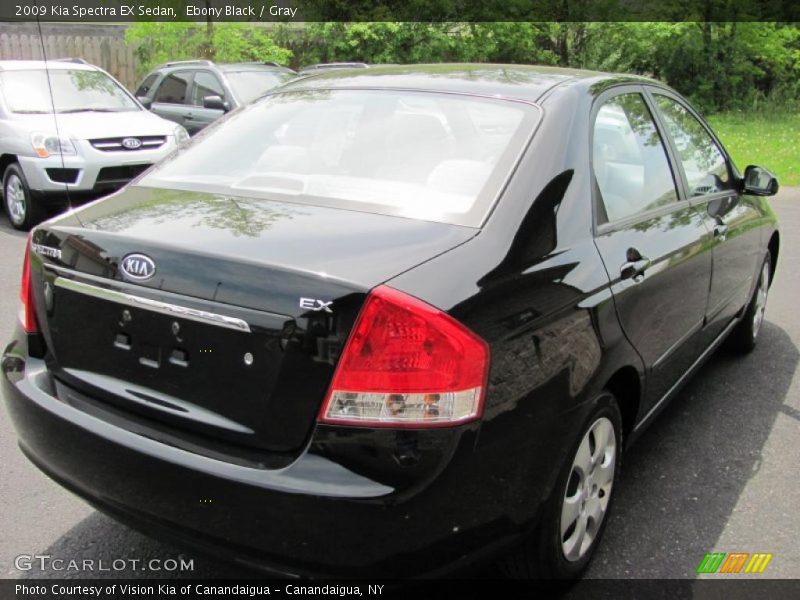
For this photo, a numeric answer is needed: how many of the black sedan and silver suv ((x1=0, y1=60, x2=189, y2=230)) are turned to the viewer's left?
0

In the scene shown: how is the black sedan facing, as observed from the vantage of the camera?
facing away from the viewer and to the right of the viewer

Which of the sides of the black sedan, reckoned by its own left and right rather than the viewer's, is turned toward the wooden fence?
left

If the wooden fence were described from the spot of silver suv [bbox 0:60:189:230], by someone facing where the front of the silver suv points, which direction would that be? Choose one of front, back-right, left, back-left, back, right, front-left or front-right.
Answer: back-left

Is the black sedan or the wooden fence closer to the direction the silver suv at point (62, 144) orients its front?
the black sedan

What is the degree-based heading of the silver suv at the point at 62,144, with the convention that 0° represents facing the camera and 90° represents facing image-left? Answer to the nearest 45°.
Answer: approximately 315°
